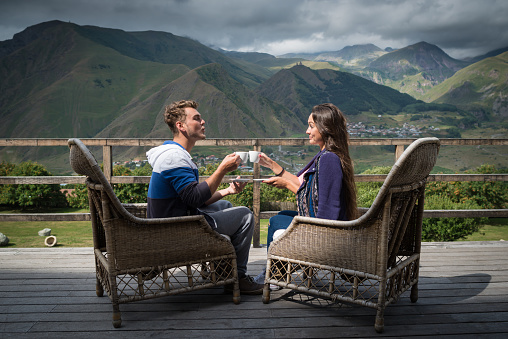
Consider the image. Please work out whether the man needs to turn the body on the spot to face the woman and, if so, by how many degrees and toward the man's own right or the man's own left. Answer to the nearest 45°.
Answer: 0° — they already face them

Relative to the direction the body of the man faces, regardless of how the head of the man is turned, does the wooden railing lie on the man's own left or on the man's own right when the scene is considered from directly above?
on the man's own left

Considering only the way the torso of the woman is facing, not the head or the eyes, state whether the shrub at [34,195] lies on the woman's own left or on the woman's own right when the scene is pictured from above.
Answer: on the woman's own right

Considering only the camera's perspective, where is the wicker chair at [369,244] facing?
facing away from the viewer and to the left of the viewer

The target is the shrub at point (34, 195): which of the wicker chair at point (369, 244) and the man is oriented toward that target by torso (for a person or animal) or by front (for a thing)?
the wicker chair

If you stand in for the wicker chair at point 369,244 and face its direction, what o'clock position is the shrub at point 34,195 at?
The shrub is roughly at 12 o'clock from the wicker chair.

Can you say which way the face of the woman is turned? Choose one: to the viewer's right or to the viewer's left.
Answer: to the viewer's left

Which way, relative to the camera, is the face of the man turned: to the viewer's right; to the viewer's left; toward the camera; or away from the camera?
to the viewer's right

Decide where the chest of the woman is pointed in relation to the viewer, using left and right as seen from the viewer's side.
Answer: facing to the left of the viewer

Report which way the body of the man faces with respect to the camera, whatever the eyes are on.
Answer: to the viewer's right

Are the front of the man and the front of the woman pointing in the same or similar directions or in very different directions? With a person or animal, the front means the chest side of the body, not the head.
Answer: very different directions

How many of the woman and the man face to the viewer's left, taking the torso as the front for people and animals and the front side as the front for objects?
1
